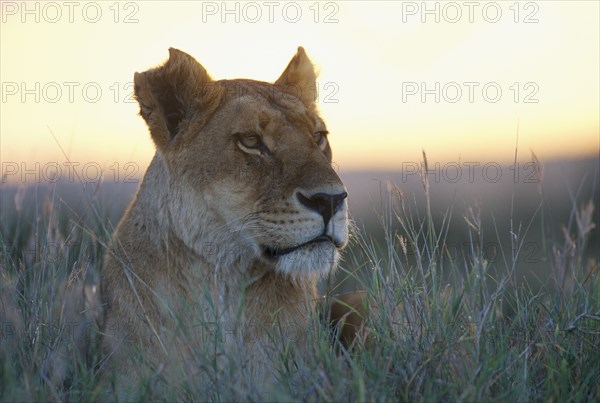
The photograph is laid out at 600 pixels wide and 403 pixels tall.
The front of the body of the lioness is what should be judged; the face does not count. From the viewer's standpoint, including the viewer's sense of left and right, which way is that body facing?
facing the viewer and to the right of the viewer
